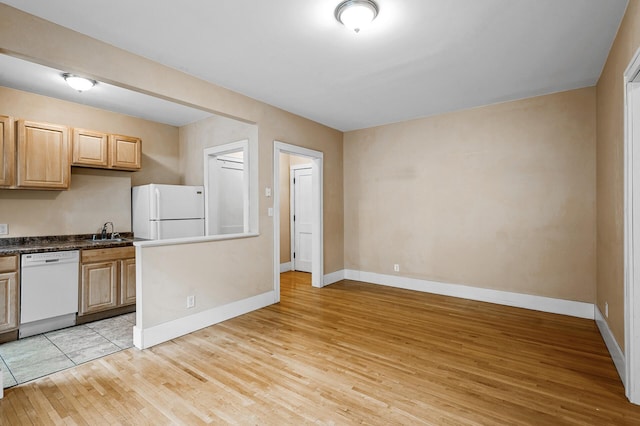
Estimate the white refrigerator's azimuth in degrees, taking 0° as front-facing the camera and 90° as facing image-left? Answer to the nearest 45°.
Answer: approximately 315°

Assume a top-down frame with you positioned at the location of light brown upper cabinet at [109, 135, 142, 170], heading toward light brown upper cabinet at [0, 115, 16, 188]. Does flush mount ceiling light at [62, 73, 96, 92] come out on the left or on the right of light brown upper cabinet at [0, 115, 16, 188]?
left

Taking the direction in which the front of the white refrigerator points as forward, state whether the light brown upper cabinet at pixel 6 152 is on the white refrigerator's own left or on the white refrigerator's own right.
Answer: on the white refrigerator's own right

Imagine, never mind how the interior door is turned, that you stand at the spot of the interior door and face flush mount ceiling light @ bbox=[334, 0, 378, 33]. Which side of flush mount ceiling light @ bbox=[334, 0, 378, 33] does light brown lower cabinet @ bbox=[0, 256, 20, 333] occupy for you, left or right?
right

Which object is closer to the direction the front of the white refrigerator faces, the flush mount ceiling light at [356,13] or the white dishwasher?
the flush mount ceiling light

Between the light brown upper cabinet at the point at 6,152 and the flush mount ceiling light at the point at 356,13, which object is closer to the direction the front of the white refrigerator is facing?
the flush mount ceiling light

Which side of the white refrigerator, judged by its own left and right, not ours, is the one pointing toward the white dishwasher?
right
